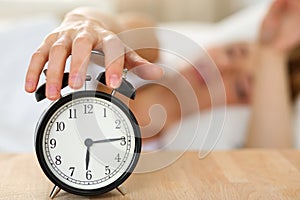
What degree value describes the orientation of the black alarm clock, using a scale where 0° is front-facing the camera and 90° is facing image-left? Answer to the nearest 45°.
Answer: approximately 0°

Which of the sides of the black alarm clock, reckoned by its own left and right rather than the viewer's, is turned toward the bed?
back

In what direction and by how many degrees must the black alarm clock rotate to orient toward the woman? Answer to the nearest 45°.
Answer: approximately 135° to its left
